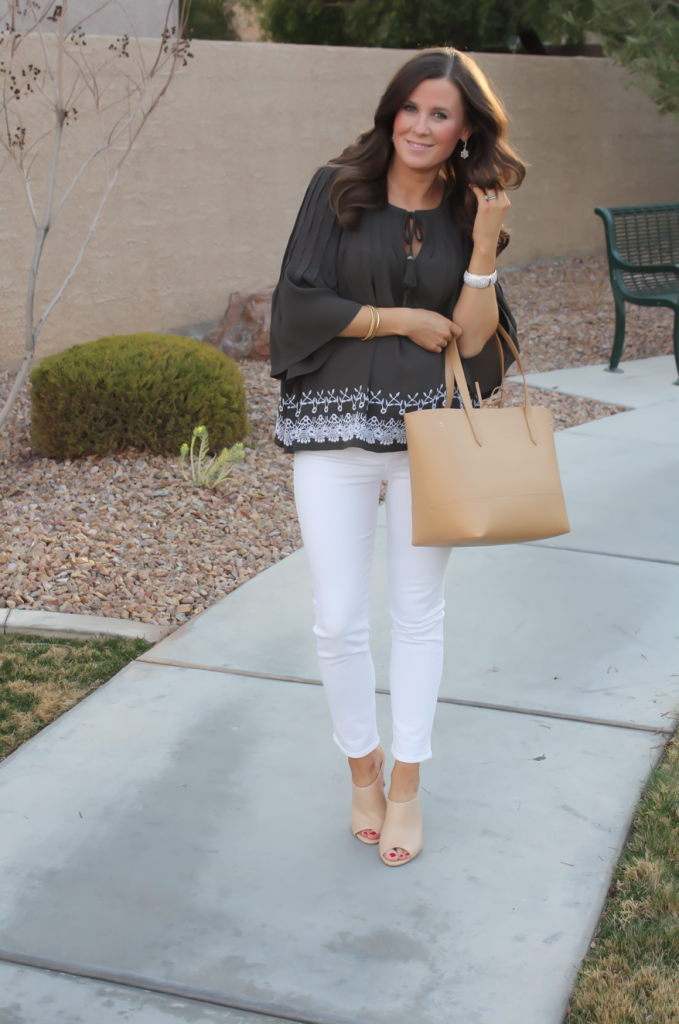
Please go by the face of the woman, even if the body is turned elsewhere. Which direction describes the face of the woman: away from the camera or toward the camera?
toward the camera

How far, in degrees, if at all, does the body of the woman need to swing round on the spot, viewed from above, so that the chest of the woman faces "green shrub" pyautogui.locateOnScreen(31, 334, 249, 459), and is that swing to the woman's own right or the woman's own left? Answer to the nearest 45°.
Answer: approximately 135° to the woman's own right

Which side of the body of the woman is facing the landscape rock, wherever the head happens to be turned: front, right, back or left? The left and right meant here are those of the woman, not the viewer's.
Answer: back

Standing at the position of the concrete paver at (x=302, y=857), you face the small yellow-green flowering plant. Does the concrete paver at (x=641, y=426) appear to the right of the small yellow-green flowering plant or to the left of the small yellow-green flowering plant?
right

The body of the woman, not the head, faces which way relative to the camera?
toward the camera

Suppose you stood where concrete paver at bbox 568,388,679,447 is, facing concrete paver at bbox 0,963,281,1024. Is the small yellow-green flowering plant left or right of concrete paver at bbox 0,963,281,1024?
right

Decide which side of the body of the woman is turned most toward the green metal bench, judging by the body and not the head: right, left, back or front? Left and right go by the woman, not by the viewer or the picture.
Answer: back

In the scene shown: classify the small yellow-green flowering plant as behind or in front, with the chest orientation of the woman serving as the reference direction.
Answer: behind
